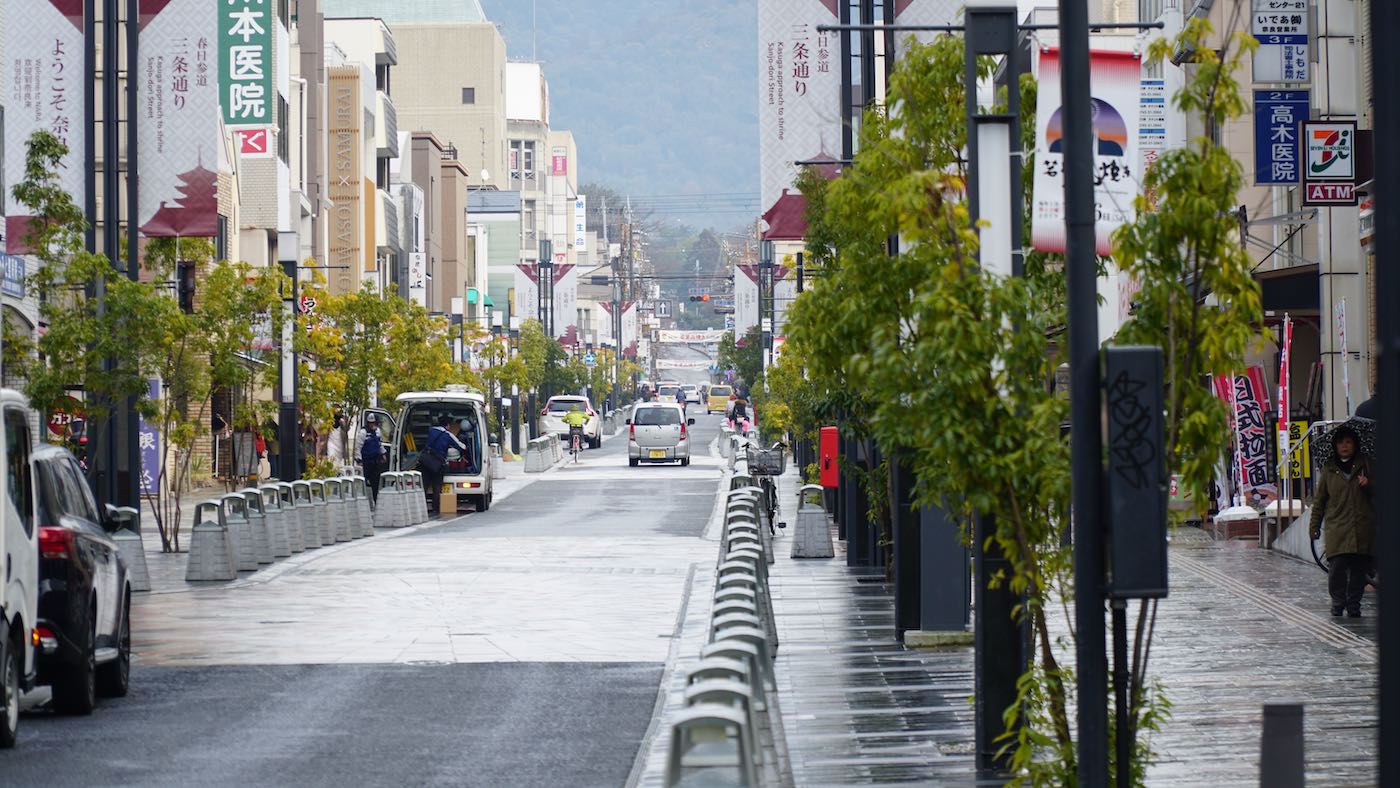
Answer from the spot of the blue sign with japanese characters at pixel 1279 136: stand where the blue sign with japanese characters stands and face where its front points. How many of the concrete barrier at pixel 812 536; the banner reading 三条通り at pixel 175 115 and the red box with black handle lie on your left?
0

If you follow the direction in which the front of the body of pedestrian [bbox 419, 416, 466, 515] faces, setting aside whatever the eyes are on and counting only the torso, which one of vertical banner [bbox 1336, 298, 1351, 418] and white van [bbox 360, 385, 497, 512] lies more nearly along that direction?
the white van

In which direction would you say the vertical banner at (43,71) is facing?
toward the camera

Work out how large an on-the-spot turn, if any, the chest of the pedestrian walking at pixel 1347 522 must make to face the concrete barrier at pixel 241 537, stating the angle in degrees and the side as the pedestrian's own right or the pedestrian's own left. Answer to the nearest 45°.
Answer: approximately 90° to the pedestrian's own right

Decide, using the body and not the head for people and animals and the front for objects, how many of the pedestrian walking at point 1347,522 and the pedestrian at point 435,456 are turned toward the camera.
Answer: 1

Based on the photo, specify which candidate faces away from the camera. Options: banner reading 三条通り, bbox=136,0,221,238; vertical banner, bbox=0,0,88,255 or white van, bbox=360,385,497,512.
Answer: the white van

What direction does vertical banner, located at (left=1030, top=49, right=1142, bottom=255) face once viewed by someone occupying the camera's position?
facing the viewer

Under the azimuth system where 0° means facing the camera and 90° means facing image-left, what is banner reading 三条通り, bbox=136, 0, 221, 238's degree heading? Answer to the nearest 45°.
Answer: approximately 0°

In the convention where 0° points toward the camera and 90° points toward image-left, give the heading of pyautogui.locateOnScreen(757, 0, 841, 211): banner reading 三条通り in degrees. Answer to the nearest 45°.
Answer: approximately 0°

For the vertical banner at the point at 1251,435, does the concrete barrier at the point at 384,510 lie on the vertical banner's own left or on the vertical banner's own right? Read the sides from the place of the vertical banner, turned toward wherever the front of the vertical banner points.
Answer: on the vertical banner's own right

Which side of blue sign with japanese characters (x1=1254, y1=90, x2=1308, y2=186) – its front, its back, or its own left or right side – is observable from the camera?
front

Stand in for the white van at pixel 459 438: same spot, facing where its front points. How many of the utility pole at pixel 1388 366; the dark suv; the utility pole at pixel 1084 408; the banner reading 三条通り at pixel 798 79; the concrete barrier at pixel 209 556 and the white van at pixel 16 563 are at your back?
6

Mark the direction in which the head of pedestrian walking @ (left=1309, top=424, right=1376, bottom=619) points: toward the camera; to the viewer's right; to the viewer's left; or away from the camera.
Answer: toward the camera
